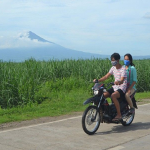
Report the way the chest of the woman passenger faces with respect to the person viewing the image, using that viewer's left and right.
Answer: facing the viewer and to the left of the viewer
